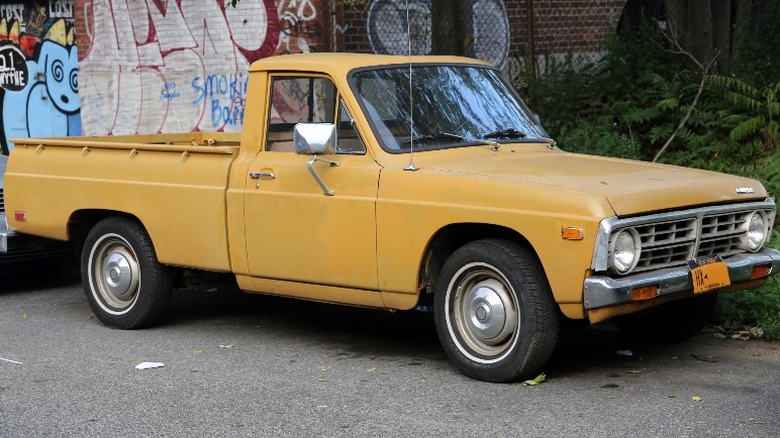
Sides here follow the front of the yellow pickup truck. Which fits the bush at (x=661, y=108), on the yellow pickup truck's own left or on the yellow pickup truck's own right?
on the yellow pickup truck's own left

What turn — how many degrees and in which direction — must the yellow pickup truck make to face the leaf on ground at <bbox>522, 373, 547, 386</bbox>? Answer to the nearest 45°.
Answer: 0° — it already faces it

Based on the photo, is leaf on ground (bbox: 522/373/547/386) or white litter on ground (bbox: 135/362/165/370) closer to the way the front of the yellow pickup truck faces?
the leaf on ground

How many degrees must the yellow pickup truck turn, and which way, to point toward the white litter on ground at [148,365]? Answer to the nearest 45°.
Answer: approximately 135° to its right

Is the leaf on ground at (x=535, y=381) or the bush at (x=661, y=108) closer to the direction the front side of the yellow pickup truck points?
the leaf on ground

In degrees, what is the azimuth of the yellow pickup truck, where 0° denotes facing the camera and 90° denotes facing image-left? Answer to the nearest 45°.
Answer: approximately 315°

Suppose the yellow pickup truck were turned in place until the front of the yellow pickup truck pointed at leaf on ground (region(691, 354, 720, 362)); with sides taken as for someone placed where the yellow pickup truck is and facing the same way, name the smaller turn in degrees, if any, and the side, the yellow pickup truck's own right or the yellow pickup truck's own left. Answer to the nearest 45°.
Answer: approximately 45° to the yellow pickup truck's own left
